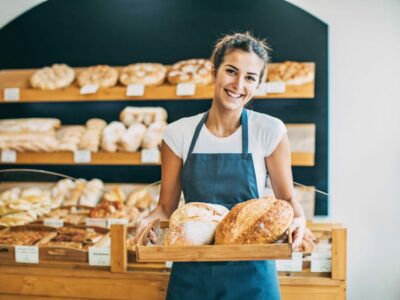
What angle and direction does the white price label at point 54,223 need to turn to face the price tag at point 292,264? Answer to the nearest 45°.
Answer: approximately 45° to its left

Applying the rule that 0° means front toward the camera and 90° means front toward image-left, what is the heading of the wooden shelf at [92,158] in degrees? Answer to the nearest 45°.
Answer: approximately 0°

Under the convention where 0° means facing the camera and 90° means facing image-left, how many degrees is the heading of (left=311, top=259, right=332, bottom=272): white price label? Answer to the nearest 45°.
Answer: approximately 0°
